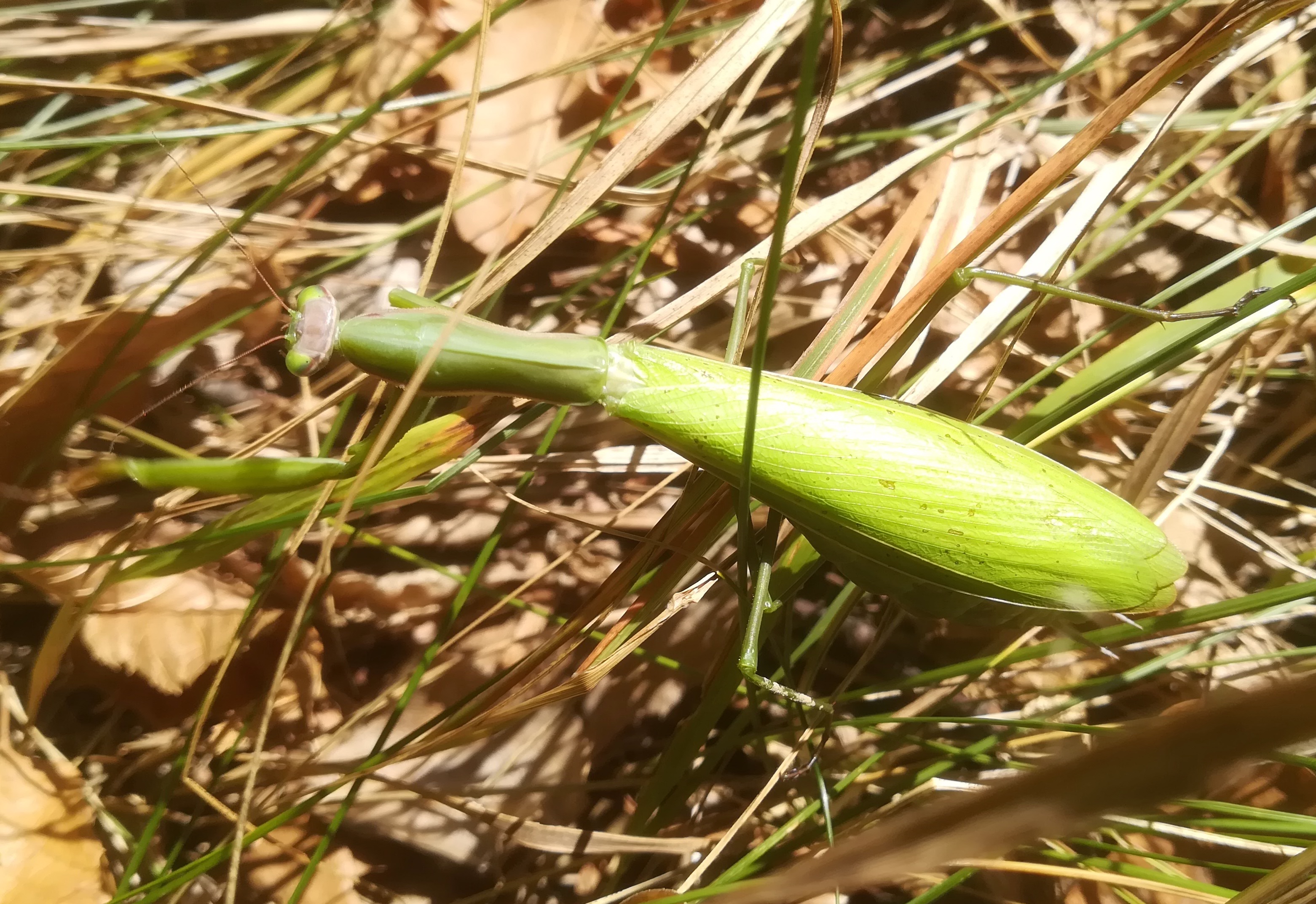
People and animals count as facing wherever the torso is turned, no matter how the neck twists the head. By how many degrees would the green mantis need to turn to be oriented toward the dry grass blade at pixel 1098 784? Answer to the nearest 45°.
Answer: approximately 90° to its left

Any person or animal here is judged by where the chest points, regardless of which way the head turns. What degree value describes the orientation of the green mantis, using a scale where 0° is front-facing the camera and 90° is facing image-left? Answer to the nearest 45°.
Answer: approximately 90°

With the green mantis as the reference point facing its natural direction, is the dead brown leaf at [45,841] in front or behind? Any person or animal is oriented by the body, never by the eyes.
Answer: in front
